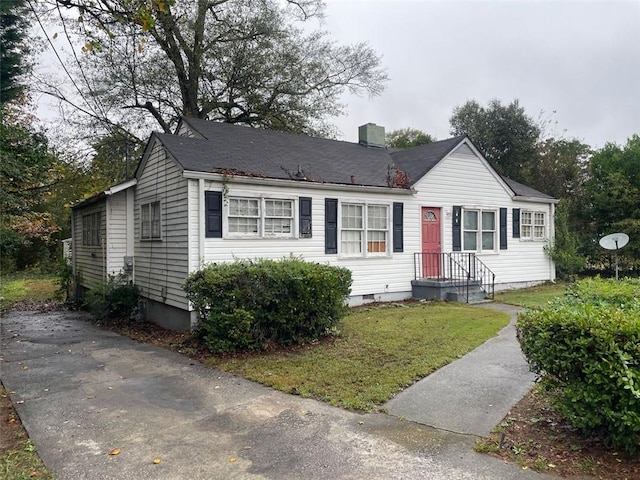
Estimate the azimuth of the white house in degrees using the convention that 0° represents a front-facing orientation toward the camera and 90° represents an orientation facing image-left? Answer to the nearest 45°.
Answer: approximately 315°

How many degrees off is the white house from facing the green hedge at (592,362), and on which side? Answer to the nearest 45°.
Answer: approximately 45° to its right

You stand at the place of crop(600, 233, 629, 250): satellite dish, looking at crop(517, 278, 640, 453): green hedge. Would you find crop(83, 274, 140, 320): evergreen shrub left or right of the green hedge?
right

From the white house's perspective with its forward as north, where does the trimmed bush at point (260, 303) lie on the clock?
The trimmed bush is roughly at 2 o'clock from the white house.

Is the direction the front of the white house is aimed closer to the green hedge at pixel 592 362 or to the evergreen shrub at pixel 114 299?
the green hedge
